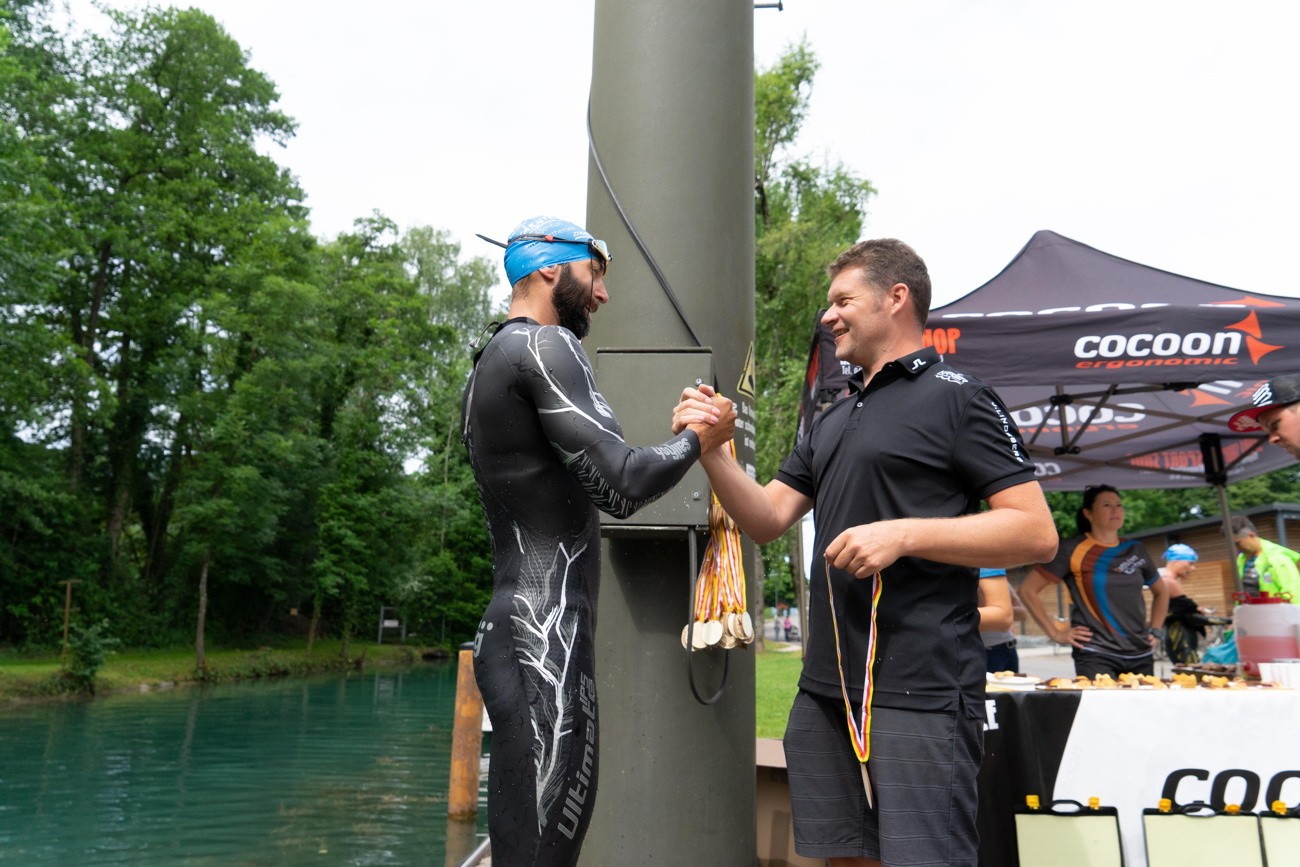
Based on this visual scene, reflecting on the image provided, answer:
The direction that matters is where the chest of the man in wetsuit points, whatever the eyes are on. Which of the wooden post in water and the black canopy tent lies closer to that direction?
the black canopy tent

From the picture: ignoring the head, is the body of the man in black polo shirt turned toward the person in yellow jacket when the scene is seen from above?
no

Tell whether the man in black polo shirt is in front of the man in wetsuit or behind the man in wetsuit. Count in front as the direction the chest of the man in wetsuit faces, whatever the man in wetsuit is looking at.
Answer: in front

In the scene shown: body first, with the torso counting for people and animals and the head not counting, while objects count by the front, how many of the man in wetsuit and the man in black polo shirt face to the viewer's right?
1

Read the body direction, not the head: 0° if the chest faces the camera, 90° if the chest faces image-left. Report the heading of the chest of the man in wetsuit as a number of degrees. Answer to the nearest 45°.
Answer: approximately 270°

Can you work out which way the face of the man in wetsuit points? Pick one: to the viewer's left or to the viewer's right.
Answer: to the viewer's right

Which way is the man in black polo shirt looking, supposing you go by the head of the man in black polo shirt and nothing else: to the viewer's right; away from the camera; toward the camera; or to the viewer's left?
to the viewer's left

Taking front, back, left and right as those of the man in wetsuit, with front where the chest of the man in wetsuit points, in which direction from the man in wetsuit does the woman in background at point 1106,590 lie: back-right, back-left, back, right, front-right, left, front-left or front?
front-left

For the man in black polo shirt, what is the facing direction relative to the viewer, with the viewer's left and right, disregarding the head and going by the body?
facing the viewer and to the left of the viewer

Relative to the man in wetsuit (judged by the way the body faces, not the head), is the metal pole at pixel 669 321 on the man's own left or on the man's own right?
on the man's own left

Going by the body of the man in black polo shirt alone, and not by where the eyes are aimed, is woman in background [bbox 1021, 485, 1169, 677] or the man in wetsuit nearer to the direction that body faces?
the man in wetsuit

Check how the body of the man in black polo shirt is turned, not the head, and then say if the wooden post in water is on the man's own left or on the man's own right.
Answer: on the man's own right

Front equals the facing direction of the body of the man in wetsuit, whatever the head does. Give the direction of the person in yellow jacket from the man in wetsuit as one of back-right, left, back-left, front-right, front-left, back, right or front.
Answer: front-left

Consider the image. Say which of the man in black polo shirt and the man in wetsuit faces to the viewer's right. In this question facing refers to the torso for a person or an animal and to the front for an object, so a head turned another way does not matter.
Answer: the man in wetsuit

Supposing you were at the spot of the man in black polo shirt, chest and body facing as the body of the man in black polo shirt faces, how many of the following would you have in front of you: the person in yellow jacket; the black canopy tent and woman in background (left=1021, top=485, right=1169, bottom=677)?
0

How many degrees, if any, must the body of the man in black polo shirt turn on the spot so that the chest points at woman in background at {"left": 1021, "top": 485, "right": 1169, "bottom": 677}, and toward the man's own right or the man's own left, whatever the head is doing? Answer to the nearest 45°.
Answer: approximately 135° to the man's own right
